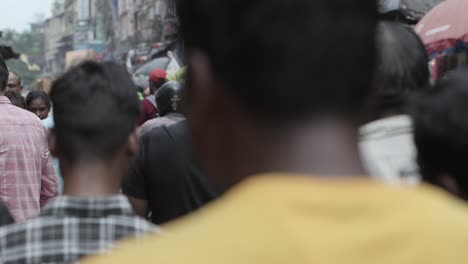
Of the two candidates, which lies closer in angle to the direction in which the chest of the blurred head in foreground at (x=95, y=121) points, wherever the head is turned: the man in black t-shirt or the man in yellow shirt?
the man in black t-shirt

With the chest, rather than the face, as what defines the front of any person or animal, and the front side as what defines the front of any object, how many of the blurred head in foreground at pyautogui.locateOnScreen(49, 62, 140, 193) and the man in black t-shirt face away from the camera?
2

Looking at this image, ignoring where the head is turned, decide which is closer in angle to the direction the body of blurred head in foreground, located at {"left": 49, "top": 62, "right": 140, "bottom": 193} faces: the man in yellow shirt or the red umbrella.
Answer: the red umbrella

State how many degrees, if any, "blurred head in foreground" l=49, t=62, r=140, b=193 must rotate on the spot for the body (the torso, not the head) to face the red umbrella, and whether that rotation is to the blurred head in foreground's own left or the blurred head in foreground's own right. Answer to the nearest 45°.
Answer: approximately 45° to the blurred head in foreground's own right

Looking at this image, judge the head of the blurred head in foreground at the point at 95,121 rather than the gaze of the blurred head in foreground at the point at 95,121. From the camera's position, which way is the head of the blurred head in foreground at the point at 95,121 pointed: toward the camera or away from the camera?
away from the camera

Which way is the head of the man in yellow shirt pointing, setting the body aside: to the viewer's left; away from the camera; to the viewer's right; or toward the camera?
away from the camera

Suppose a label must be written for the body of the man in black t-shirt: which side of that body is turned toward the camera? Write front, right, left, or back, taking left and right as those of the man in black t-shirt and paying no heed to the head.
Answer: back

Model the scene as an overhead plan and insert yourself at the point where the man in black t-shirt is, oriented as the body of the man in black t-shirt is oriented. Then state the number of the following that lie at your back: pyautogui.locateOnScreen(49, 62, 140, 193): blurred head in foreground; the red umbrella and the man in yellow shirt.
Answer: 2

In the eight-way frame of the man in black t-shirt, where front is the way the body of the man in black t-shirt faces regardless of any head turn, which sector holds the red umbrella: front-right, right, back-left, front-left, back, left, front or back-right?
front-right

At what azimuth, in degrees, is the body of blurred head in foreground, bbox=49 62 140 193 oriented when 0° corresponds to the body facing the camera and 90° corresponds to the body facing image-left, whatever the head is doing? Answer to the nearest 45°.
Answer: approximately 180°

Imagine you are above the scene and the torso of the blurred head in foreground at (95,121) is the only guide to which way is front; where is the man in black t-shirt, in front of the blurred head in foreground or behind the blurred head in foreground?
in front

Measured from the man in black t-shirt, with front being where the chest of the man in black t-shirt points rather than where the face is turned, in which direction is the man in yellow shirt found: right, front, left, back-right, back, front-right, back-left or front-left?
back
